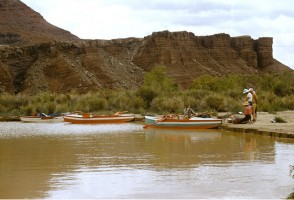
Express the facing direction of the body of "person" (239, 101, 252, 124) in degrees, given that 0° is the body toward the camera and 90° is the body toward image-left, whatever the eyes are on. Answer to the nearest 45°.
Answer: approximately 90°

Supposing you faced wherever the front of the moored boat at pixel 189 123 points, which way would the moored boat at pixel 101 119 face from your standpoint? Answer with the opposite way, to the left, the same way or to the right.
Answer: the same way

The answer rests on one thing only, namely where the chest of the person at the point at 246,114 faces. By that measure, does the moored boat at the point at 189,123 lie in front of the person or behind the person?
in front

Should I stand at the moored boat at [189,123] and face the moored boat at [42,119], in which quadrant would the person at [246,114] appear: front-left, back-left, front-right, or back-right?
back-right
